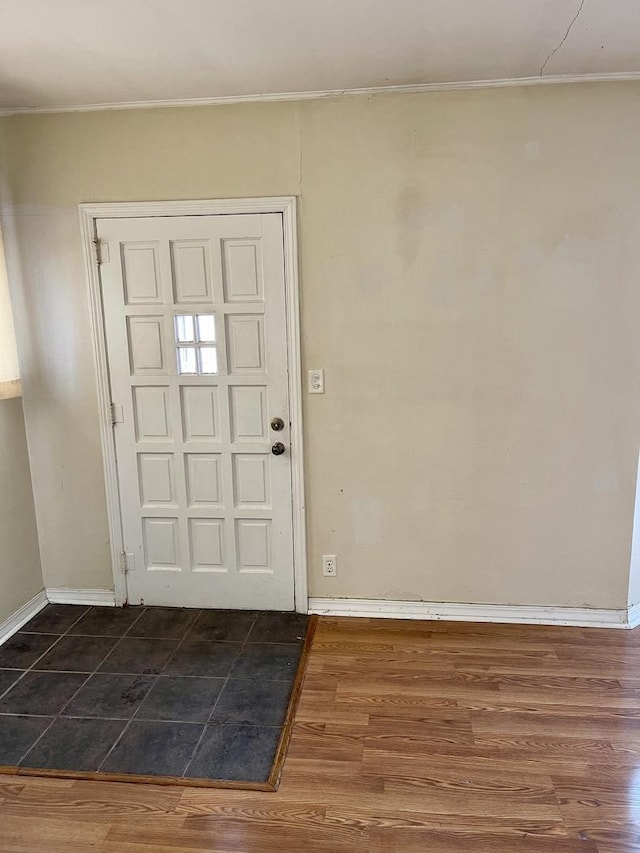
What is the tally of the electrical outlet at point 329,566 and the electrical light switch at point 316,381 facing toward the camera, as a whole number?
2

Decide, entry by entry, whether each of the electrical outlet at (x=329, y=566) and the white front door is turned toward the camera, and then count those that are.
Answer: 2

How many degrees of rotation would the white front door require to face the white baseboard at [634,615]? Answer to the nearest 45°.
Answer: approximately 90° to its left

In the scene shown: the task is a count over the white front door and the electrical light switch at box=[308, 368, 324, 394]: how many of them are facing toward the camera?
2

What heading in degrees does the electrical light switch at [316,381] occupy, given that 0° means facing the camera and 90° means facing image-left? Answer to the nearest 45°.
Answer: approximately 0°

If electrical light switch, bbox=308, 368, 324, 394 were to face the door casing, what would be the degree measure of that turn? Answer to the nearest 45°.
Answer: approximately 90° to its right

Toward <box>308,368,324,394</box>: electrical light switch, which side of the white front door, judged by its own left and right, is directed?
left

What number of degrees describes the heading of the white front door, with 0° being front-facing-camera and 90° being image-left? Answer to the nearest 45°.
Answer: approximately 0°

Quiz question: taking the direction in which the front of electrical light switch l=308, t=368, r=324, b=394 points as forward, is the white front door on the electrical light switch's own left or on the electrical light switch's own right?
on the electrical light switch's own right

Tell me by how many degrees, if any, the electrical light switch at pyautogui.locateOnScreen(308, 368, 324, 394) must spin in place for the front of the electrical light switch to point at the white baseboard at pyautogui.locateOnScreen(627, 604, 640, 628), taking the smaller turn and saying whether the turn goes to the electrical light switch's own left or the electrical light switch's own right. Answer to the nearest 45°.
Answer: approximately 90° to the electrical light switch's own left
